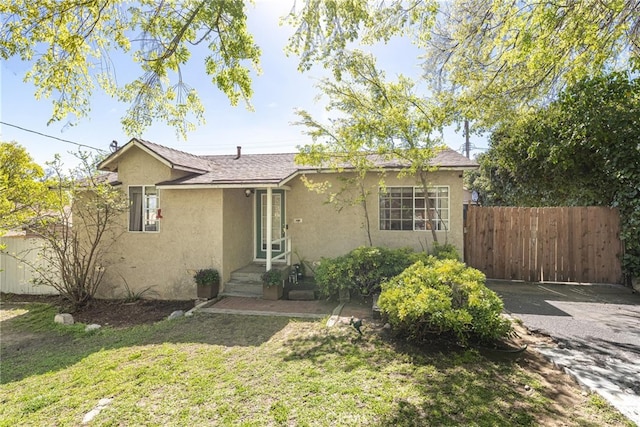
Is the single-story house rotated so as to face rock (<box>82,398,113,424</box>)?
yes

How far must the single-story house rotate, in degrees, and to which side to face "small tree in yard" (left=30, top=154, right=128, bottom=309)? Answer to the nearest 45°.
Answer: approximately 90° to its right

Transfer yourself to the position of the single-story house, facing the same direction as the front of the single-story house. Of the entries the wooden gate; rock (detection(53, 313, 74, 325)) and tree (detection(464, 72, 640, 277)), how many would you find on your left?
2

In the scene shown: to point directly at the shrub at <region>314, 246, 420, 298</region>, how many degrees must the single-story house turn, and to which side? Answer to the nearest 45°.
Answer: approximately 45° to its left

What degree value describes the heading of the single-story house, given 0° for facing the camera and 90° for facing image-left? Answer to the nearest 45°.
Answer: approximately 0°

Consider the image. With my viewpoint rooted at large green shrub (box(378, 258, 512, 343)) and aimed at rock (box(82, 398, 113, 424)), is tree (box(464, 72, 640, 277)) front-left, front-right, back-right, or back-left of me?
back-right

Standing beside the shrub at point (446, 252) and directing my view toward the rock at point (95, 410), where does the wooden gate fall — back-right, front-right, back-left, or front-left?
back-left

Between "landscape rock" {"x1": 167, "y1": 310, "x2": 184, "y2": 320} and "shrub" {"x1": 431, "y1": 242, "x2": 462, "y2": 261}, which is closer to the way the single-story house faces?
the landscape rock

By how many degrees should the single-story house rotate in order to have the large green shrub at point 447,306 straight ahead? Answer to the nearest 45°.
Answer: approximately 45° to its left
